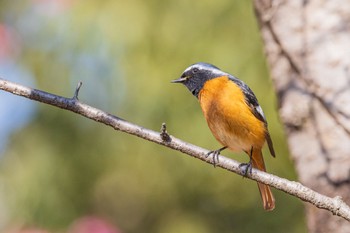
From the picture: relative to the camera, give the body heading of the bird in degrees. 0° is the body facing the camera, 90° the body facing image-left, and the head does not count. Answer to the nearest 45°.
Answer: approximately 45°
